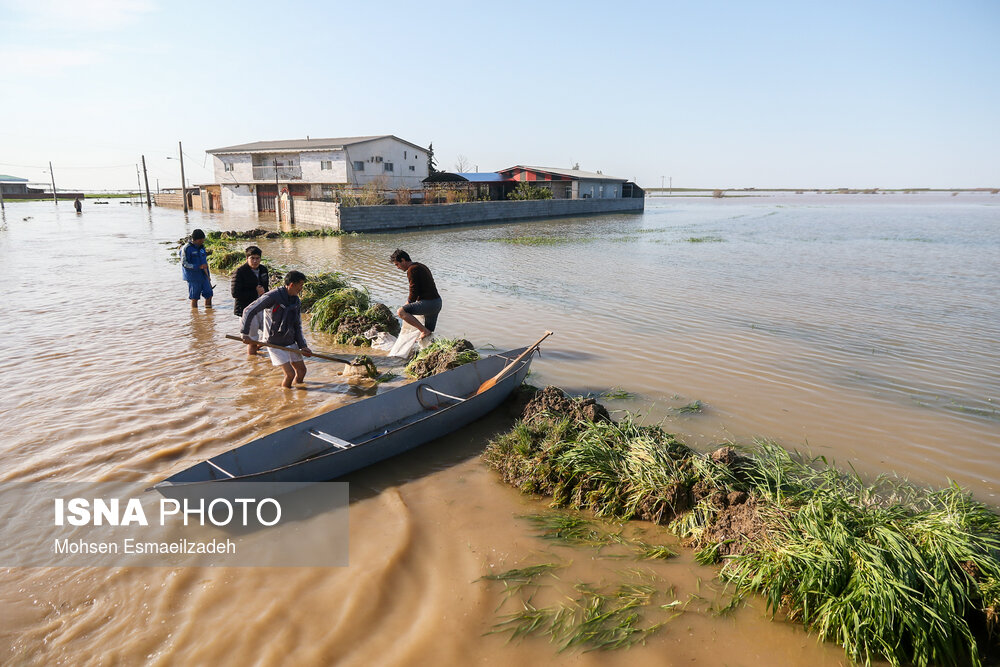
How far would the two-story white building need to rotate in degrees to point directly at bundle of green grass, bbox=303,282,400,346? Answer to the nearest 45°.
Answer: approximately 45° to its left

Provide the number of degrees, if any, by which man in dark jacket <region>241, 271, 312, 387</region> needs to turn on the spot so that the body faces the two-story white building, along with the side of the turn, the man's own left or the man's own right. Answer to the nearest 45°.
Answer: approximately 135° to the man's own left

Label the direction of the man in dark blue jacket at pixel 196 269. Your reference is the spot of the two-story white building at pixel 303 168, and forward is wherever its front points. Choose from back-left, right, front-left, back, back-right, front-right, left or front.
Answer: front-left

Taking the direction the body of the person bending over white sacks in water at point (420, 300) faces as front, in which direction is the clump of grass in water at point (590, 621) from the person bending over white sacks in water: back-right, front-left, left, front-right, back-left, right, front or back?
left

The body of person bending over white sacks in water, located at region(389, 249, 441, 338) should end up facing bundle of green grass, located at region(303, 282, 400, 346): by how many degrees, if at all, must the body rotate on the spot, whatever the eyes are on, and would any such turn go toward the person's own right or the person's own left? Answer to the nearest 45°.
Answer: approximately 45° to the person's own right

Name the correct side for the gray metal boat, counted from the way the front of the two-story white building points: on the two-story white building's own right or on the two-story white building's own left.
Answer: on the two-story white building's own left

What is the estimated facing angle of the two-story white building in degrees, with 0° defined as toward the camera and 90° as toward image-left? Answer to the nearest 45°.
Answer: approximately 45°

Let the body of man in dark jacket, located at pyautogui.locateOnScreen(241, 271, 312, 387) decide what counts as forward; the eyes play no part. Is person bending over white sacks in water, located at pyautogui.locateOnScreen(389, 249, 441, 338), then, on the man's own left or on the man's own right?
on the man's own left

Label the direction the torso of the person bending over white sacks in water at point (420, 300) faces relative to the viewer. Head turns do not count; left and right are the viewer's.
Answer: facing to the left of the viewer

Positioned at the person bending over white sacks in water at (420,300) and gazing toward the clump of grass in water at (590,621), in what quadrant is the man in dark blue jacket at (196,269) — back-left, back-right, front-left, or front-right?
back-right

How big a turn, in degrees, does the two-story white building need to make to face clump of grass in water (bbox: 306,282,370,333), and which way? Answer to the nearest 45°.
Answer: approximately 45° to its left

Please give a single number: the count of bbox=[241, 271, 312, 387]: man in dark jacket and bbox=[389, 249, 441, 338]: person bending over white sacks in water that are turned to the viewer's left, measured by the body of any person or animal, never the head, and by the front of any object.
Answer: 1
